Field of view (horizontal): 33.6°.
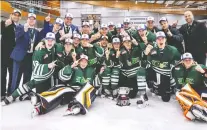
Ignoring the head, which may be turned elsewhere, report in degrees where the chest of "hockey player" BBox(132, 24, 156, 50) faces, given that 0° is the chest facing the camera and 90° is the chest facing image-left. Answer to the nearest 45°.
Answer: approximately 0°

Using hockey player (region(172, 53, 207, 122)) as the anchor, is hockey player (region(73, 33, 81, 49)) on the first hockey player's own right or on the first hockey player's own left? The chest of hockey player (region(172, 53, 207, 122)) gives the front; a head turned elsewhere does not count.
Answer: on the first hockey player's own right

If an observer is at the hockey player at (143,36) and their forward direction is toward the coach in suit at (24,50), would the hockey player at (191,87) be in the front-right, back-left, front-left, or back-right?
back-left

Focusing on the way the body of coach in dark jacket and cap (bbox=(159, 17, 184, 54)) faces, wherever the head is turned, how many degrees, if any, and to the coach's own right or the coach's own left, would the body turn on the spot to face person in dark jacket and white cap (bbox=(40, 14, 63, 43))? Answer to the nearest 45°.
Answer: approximately 45° to the coach's own right

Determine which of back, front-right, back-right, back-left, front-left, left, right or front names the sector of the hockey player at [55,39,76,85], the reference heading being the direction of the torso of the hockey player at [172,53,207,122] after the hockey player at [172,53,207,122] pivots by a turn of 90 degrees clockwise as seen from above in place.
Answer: front

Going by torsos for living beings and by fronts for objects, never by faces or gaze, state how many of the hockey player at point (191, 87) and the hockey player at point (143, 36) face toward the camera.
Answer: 2

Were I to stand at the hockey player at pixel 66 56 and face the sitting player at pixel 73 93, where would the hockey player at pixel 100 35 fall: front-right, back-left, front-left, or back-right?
back-left

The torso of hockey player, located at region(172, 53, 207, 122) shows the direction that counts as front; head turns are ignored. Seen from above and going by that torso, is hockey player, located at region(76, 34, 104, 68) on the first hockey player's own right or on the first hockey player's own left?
on the first hockey player's own right

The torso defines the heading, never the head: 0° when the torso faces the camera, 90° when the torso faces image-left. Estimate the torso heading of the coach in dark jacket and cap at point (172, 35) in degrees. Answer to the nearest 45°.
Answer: approximately 45°

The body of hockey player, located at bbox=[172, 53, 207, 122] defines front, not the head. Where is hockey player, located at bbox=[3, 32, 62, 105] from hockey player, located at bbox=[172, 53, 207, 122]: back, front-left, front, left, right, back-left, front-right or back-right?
right

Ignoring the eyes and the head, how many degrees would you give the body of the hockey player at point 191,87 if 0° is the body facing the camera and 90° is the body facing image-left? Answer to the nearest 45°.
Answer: approximately 0°
